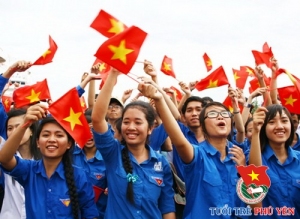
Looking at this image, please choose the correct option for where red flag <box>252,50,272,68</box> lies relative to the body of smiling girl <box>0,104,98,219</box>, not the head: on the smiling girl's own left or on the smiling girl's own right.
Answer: on the smiling girl's own left

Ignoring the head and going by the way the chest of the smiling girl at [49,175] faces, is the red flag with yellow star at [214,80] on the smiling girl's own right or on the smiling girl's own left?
on the smiling girl's own left

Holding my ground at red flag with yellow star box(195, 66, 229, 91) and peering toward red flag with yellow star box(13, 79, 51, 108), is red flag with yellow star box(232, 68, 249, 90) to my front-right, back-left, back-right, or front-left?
back-right

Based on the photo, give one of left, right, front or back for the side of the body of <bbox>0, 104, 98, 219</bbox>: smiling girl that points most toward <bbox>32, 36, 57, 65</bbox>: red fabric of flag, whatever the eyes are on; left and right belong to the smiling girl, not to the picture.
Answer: back

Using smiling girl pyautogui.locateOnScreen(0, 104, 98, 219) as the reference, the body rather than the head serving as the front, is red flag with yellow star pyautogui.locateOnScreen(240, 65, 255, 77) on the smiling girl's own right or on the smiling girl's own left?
on the smiling girl's own left

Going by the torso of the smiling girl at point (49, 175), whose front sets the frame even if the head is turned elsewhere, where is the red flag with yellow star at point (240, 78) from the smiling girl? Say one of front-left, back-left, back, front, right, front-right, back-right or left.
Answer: back-left

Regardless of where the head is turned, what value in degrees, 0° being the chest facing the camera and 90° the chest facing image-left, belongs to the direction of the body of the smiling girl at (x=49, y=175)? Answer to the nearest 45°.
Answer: approximately 0°

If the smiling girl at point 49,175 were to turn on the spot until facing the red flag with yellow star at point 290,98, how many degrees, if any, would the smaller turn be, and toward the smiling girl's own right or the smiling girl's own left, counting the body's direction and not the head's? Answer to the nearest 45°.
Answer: approximately 90° to the smiling girl's own left
